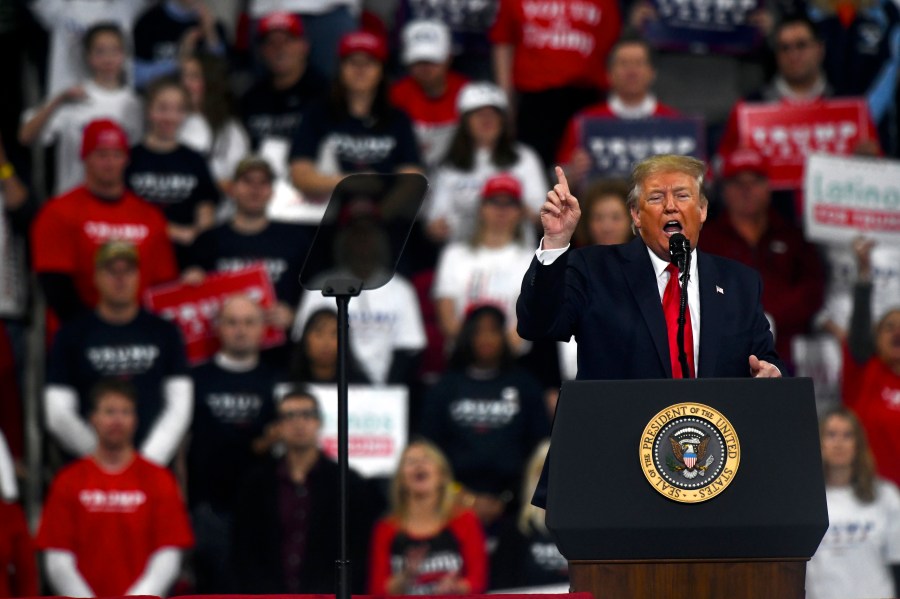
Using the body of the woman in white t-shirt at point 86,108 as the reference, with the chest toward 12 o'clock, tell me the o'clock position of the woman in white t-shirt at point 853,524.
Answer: the woman in white t-shirt at point 853,524 is roughly at 10 o'clock from the woman in white t-shirt at point 86,108.

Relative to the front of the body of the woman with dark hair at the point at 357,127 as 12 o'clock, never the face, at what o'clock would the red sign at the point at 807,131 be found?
The red sign is roughly at 9 o'clock from the woman with dark hair.

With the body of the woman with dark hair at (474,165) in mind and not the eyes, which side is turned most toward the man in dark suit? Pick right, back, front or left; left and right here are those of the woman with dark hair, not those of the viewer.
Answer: front

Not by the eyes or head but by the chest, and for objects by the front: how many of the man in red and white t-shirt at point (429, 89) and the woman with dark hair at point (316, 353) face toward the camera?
2

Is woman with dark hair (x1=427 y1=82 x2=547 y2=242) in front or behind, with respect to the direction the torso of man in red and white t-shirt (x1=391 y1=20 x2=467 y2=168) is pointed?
in front

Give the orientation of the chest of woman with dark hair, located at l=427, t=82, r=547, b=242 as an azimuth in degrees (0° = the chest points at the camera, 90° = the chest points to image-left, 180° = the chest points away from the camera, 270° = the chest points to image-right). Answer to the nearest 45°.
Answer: approximately 0°

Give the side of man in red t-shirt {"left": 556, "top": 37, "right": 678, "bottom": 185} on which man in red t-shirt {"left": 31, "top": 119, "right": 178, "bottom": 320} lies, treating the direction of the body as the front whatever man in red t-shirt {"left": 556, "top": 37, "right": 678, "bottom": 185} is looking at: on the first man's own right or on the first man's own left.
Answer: on the first man's own right
